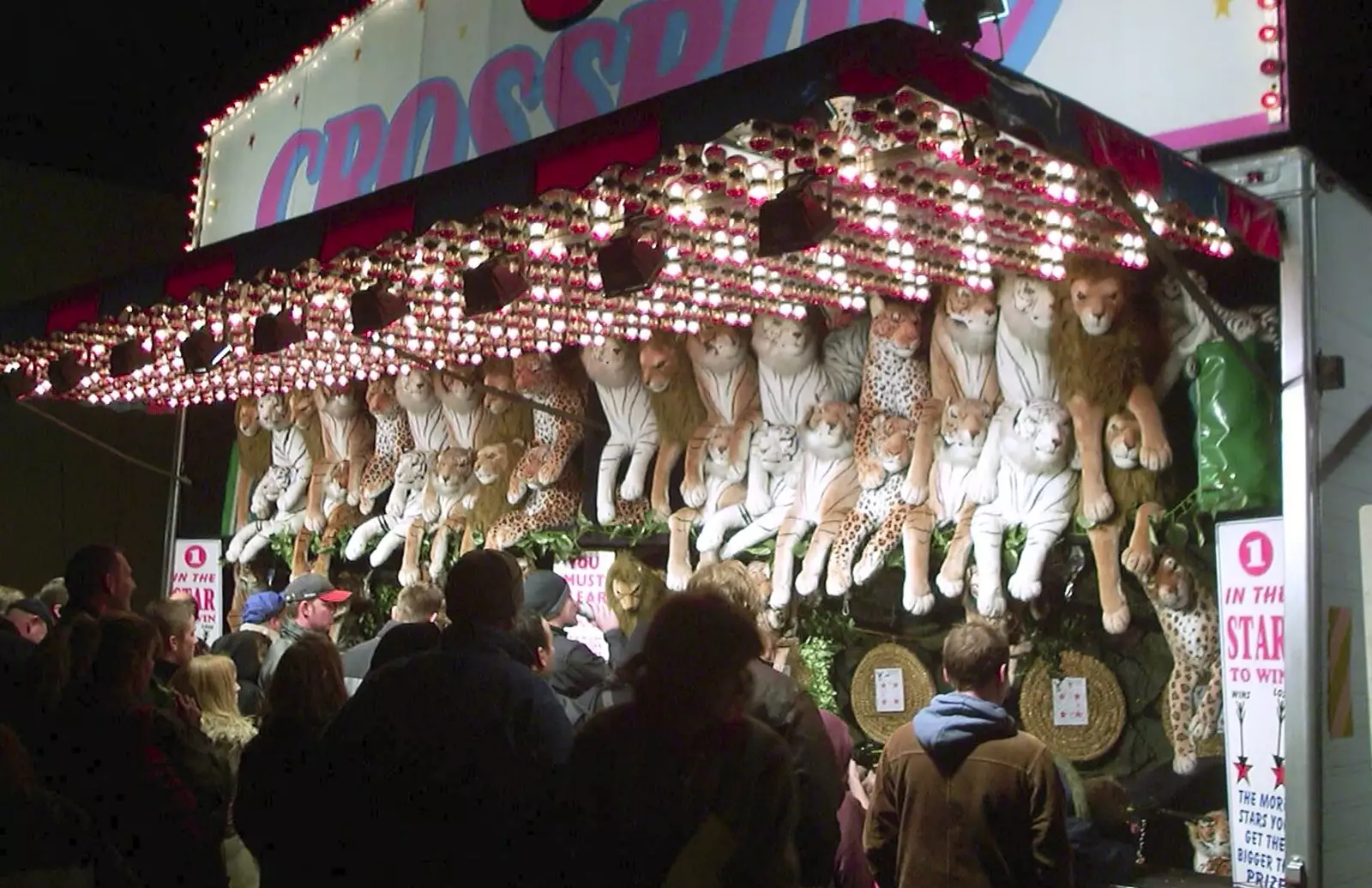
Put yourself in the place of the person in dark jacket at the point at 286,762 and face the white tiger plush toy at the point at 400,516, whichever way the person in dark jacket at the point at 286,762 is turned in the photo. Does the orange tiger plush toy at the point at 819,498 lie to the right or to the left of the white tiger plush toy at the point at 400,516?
right

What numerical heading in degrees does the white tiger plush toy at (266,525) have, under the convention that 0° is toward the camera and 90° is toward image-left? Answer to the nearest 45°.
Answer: approximately 45°

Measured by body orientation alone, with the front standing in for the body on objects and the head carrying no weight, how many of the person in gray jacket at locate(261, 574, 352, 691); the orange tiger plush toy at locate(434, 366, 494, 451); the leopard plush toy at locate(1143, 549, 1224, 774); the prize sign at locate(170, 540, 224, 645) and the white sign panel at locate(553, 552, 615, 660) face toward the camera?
4

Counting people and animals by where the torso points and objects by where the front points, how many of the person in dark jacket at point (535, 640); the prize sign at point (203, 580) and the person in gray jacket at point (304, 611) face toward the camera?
1

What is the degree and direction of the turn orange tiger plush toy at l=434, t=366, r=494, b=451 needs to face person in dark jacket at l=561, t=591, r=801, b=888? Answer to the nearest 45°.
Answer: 0° — it already faces them

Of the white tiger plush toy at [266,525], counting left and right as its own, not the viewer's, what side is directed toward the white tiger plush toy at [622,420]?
left

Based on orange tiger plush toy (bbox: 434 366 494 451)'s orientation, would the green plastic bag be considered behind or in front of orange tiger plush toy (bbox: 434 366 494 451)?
in front

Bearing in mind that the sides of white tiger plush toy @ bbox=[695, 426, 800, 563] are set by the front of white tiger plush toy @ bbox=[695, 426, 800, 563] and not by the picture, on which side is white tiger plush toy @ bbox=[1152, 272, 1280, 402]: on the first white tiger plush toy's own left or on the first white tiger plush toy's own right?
on the first white tiger plush toy's own left

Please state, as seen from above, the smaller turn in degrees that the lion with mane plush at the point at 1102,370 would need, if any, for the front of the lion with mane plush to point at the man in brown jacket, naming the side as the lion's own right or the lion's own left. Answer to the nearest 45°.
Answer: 0° — it already faces them

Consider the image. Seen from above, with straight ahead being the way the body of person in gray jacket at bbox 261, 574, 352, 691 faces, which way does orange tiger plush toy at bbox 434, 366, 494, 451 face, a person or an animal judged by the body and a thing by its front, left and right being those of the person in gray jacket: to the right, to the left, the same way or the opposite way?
to the right

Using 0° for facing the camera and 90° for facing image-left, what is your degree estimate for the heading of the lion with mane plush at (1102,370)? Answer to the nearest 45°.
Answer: approximately 0°
